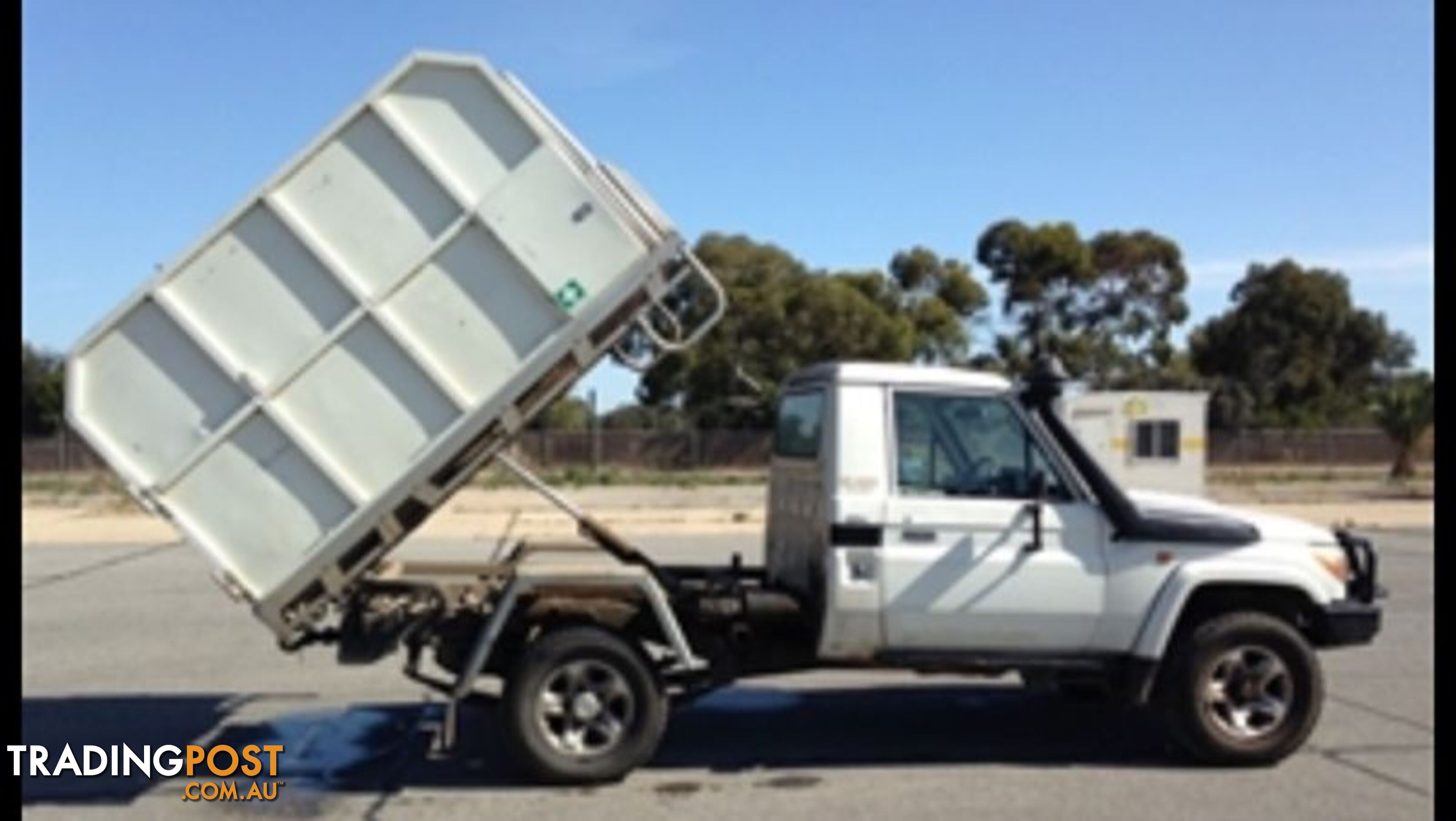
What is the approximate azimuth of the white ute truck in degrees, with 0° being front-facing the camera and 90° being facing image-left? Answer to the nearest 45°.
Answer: approximately 270°

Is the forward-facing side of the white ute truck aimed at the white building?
no

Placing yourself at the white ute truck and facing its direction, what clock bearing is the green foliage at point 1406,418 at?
The green foliage is roughly at 10 o'clock from the white ute truck.
